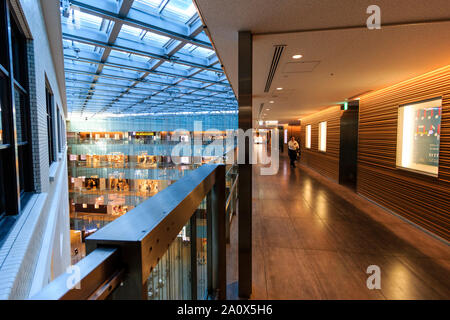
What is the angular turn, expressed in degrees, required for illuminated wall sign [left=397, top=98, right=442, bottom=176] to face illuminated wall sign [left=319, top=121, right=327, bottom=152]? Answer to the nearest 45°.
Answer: approximately 90° to its right

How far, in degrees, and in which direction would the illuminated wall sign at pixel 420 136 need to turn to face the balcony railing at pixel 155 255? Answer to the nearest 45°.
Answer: approximately 45° to its left

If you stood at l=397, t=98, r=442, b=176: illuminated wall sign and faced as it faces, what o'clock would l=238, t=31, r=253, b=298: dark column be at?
The dark column is roughly at 11 o'clock from the illuminated wall sign.

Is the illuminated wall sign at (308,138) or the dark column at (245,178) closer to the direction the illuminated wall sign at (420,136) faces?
the dark column

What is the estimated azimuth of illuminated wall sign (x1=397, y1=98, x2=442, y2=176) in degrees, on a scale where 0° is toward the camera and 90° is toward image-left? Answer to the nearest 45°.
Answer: approximately 45°

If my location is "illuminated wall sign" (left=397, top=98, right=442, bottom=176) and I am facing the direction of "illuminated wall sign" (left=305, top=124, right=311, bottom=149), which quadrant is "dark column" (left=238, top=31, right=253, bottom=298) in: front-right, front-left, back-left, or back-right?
back-left

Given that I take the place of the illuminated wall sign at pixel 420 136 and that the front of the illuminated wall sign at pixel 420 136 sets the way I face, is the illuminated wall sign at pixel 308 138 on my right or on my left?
on my right

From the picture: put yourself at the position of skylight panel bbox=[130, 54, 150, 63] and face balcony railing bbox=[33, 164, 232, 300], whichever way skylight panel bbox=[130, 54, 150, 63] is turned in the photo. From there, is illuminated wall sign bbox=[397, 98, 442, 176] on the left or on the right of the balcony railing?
left
